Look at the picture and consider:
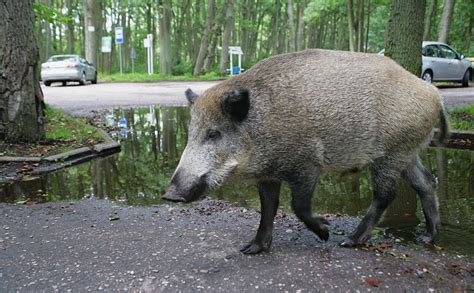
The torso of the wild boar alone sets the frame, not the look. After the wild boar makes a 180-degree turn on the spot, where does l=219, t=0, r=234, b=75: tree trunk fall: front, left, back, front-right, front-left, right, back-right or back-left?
left

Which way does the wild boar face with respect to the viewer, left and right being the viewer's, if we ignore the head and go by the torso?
facing to the left of the viewer

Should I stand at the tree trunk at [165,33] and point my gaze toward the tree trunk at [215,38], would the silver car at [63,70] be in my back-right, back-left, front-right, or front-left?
back-right

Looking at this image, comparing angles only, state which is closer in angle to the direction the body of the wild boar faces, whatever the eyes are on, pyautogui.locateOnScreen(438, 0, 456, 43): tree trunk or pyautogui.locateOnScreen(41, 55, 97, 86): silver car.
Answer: the silver car
